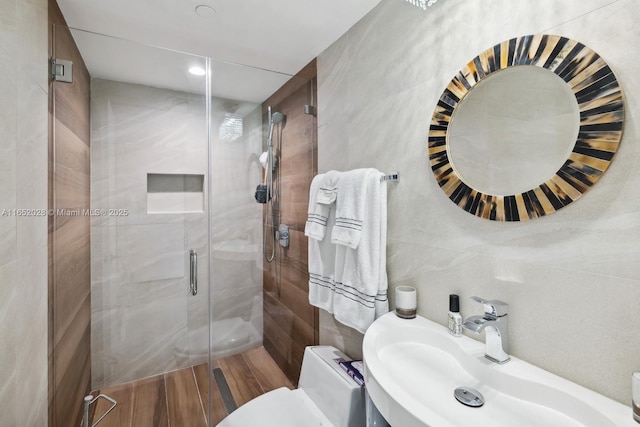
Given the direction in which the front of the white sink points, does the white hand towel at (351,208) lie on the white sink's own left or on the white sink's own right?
on the white sink's own right

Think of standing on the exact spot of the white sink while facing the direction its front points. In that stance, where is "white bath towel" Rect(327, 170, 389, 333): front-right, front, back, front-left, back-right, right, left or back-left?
right

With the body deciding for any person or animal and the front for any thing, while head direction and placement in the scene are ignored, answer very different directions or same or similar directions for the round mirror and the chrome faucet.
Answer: same or similar directions

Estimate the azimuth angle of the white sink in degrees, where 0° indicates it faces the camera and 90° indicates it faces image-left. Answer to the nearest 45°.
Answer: approximately 45°

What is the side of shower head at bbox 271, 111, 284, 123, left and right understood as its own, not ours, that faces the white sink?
left

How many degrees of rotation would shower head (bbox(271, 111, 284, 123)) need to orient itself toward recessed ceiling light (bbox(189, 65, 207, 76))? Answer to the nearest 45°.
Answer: approximately 45° to its right

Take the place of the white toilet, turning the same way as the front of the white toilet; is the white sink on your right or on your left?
on your left

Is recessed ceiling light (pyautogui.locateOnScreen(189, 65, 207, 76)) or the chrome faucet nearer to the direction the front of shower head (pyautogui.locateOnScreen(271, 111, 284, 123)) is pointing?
the recessed ceiling light

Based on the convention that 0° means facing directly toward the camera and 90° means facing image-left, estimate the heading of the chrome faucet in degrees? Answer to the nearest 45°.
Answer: approximately 45°

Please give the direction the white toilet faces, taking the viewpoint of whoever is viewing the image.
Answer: facing the viewer and to the left of the viewer

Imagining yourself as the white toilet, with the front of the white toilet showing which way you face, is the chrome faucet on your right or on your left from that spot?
on your left

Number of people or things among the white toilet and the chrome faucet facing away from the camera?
0
